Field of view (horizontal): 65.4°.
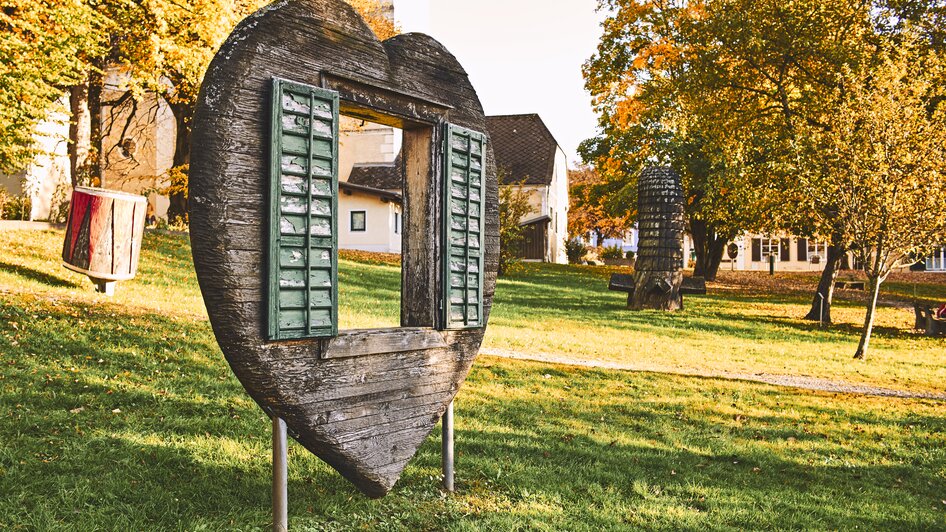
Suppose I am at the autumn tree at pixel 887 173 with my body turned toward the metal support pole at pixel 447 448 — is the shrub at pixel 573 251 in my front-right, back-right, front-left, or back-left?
back-right

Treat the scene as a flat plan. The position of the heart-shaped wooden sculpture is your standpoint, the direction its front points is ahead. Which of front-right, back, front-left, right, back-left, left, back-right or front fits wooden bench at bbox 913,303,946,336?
left

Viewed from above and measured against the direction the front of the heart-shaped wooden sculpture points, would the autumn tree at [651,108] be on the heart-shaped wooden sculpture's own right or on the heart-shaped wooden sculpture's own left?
on the heart-shaped wooden sculpture's own left

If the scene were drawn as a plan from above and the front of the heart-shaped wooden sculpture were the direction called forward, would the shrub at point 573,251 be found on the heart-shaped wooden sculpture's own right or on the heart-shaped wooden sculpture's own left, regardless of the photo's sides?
on the heart-shaped wooden sculpture's own left

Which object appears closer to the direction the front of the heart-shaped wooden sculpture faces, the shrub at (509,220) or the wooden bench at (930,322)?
the wooden bench

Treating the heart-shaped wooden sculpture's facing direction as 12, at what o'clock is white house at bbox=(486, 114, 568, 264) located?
The white house is roughly at 8 o'clock from the heart-shaped wooden sculpture.

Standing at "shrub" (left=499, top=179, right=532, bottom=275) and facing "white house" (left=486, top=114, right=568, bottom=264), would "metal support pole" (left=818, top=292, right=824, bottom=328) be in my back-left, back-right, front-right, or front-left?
back-right

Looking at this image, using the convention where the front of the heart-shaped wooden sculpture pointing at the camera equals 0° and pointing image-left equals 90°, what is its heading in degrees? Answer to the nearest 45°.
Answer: approximately 315°
